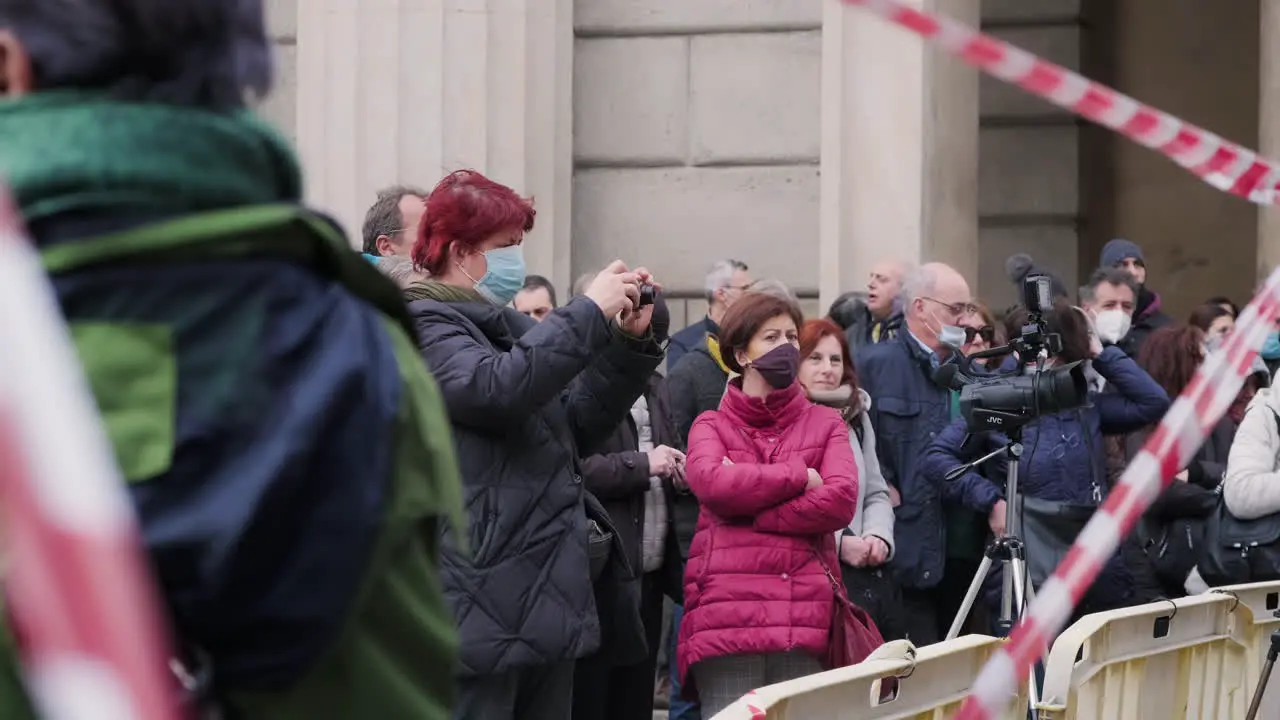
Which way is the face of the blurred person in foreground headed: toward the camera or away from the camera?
away from the camera

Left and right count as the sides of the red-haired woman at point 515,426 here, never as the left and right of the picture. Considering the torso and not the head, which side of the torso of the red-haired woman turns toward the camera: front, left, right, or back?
right

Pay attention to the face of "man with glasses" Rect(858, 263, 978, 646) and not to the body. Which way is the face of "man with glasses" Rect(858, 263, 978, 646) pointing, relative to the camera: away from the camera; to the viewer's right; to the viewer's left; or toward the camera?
to the viewer's right

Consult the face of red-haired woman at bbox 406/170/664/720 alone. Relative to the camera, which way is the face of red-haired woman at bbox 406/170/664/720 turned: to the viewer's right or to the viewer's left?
to the viewer's right

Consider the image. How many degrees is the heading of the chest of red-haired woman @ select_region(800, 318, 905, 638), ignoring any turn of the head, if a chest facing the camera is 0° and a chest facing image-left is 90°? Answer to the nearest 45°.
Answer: approximately 0°

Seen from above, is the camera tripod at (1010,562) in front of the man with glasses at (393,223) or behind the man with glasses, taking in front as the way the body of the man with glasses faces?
in front

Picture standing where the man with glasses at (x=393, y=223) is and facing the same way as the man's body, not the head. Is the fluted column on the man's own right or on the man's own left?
on the man's own left

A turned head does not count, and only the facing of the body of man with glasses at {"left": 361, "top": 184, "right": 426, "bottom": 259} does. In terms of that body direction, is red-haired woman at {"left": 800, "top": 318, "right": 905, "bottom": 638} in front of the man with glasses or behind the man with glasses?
in front

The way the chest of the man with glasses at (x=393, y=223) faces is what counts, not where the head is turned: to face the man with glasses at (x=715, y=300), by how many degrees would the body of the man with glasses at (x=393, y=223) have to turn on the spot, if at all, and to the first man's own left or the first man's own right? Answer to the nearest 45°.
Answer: approximately 45° to the first man's own left

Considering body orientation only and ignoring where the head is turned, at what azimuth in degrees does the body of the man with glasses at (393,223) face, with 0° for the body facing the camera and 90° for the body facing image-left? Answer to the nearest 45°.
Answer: approximately 270°

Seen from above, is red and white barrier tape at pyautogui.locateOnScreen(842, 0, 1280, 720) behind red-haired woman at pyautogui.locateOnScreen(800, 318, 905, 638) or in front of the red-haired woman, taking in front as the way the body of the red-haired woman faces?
in front

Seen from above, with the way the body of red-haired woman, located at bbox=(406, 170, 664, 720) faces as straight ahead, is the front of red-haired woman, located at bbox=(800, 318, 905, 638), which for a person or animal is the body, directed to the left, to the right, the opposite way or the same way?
to the right

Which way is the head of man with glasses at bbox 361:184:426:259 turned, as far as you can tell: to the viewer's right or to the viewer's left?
to the viewer's right

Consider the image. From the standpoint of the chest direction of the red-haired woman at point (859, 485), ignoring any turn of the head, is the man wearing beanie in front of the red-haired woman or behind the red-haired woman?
behind

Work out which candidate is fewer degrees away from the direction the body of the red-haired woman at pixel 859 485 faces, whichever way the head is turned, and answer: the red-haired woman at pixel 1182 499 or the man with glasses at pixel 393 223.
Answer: the man with glasses
